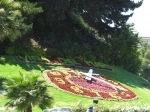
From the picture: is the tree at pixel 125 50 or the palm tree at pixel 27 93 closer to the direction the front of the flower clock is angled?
the palm tree

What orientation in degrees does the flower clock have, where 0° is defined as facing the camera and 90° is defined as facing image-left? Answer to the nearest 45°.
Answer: approximately 315°

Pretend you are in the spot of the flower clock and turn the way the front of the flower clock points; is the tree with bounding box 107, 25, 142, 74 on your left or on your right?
on your left

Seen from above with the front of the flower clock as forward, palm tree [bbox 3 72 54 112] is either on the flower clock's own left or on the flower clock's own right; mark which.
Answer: on the flower clock's own right
